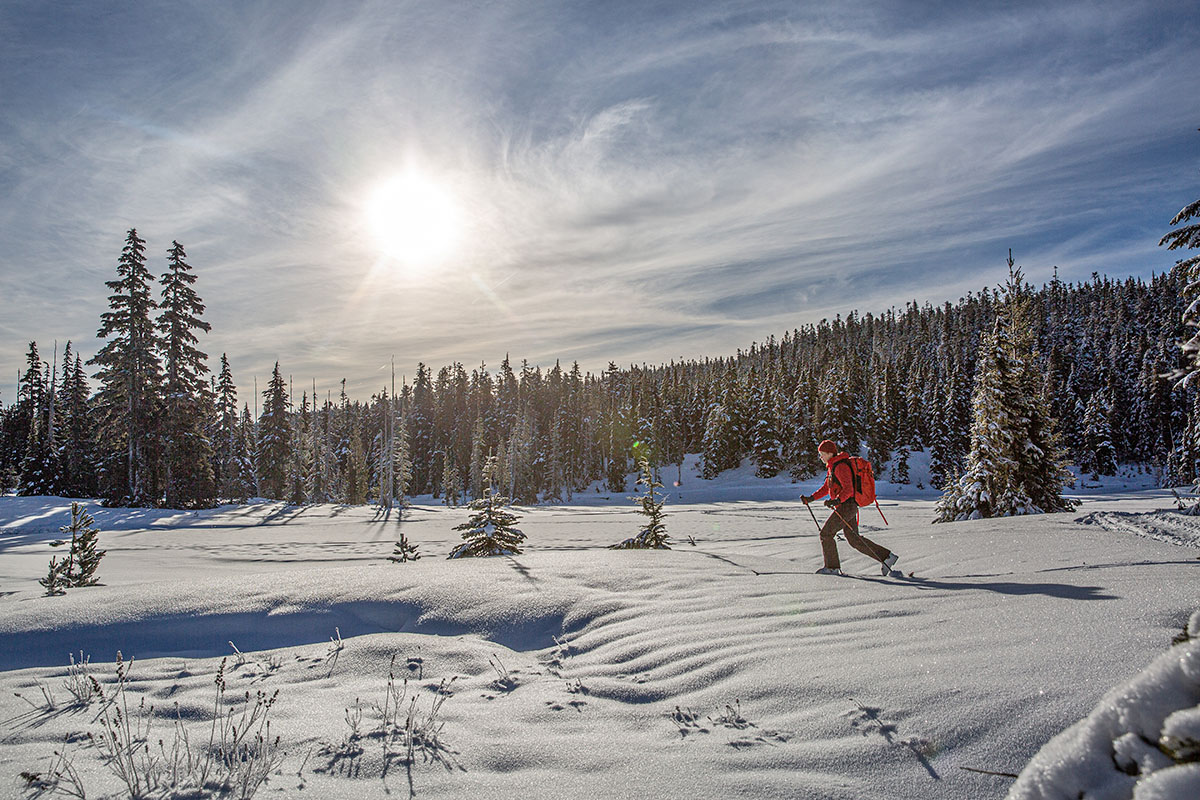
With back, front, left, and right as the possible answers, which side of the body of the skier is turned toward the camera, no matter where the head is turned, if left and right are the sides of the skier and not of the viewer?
left
